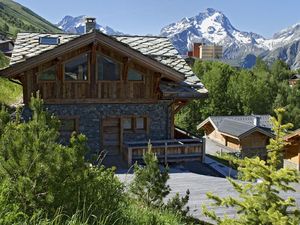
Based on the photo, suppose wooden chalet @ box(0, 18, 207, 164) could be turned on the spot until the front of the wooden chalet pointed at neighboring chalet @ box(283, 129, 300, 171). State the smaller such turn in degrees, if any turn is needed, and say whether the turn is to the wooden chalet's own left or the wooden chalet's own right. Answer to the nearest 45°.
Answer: approximately 135° to the wooden chalet's own left

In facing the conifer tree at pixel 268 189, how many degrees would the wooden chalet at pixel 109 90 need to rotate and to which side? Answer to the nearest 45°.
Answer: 0° — it already faces it

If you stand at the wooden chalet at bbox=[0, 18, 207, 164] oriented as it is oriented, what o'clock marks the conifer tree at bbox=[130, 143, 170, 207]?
The conifer tree is roughly at 12 o'clock from the wooden chalet.

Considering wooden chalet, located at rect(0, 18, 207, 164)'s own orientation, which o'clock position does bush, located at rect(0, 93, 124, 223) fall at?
The bush is roughly at 12 o'clock from the wooden chalet.

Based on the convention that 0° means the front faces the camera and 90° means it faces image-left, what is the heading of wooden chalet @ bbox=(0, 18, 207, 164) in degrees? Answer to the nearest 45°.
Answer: approximately 0°

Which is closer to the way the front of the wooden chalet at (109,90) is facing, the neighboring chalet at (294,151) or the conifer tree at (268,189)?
the conifer tree
